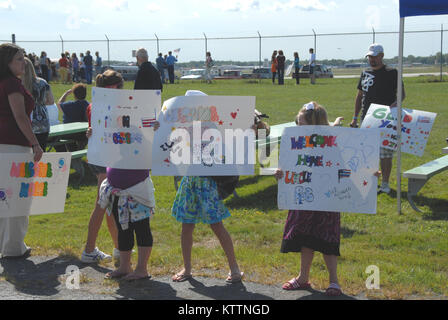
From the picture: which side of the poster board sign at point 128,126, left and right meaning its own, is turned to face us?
front

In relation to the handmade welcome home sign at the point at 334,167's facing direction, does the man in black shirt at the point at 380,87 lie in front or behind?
behind

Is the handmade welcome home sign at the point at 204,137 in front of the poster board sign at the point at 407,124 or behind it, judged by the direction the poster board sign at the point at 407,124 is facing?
in front

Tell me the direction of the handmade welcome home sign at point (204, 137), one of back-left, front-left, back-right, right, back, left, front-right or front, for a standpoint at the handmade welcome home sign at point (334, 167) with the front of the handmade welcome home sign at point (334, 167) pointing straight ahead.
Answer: right

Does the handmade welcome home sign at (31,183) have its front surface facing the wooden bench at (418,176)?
no

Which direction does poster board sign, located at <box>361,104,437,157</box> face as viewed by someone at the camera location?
facing the viewer
